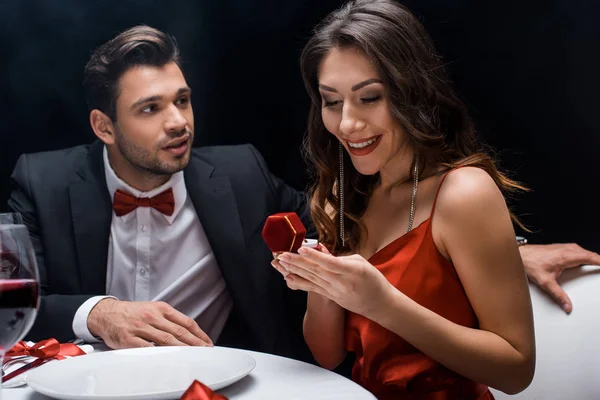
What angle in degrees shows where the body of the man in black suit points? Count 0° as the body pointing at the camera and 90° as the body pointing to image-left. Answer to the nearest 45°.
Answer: approximately 0°

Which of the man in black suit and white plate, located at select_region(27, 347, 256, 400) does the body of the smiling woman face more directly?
the white plate

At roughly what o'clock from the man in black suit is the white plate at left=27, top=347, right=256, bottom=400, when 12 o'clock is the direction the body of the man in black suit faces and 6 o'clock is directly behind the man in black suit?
The white plate is roughly at 12 o'clock from the man in black suit.

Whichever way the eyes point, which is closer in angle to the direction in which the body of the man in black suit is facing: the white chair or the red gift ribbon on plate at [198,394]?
the red gift ribbon on plate

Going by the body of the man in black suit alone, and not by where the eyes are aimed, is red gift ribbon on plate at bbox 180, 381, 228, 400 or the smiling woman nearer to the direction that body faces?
the red gift ribbon on plate

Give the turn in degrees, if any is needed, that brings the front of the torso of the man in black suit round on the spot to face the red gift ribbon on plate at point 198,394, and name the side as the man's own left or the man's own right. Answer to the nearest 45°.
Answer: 0° — they already face it

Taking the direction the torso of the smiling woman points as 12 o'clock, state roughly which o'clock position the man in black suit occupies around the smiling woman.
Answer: The man in black suit is roughly at 3 o'clock from the smiling woman.

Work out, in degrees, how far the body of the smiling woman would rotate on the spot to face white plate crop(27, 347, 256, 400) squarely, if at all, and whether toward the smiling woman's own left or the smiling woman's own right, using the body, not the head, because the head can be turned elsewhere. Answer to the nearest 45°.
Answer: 0° — they already face it
